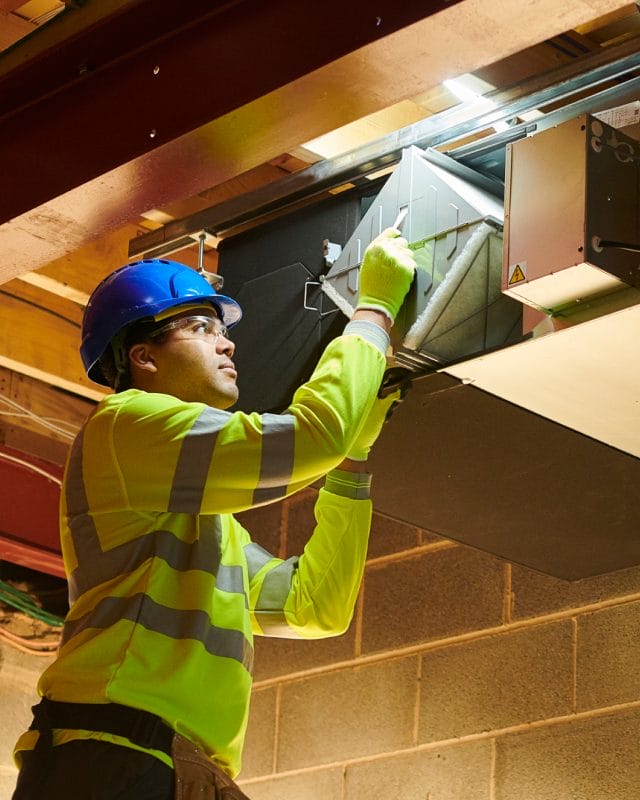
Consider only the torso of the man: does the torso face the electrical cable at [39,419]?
no

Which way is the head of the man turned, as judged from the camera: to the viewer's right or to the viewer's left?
to the viewer's right

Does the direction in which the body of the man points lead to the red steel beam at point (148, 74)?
no

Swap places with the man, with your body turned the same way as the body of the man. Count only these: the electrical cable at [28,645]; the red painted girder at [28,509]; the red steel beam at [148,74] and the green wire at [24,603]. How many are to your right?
0

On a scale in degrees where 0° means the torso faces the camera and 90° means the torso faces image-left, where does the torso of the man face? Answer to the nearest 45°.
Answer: approximately 270°

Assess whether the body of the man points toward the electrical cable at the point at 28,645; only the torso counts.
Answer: no

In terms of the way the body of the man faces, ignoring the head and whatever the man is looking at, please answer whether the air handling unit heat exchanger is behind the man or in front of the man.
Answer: in front

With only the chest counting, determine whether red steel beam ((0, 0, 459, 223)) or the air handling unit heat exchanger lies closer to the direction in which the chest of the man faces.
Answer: the air handling unit heat exchanger
